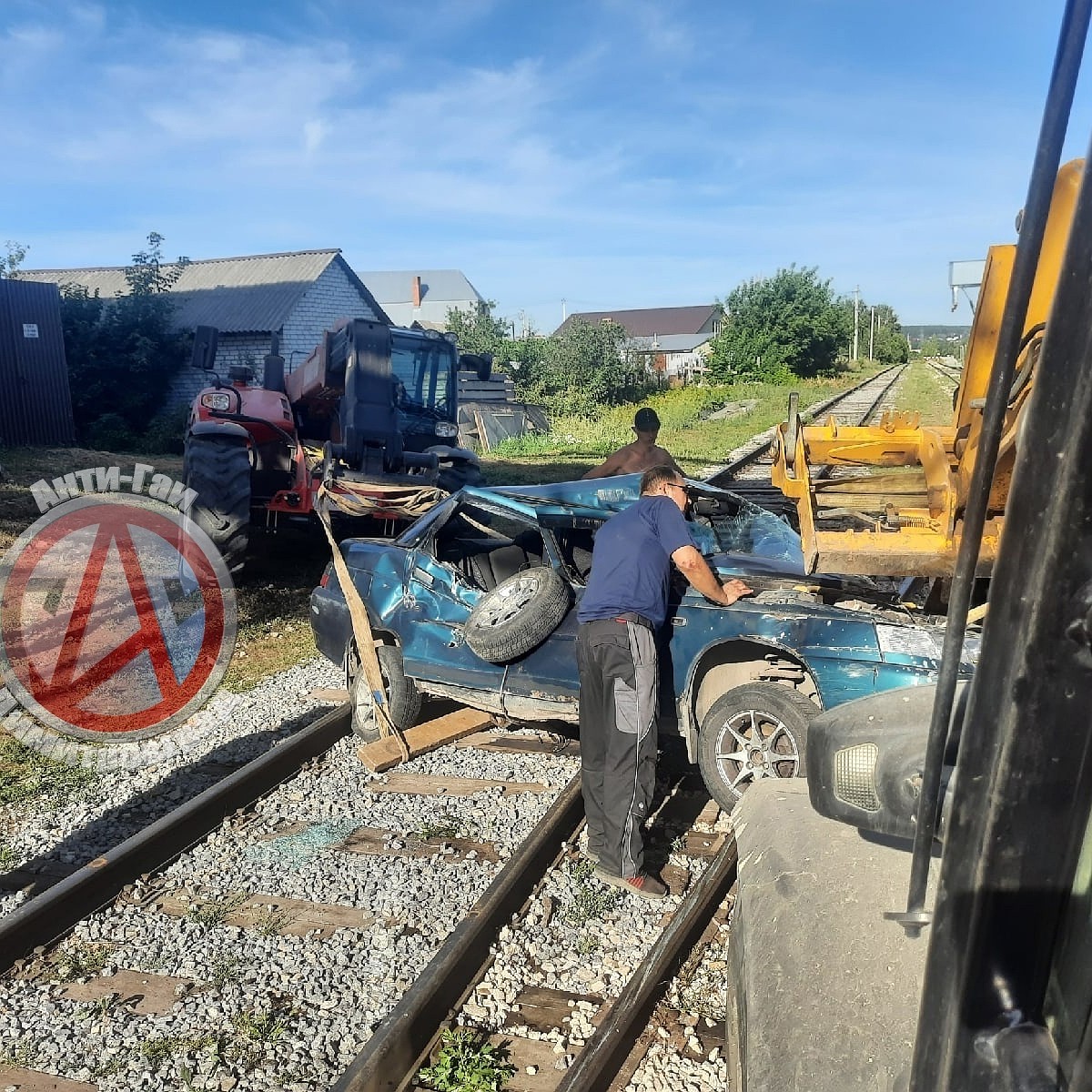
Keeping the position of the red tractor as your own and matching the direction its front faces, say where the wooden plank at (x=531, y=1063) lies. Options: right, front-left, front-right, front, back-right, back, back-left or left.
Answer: front-right

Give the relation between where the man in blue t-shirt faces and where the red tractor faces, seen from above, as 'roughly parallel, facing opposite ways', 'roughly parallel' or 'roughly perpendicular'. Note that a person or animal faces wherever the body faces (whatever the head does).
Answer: roughly perpendicular

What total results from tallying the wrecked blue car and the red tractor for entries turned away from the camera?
0

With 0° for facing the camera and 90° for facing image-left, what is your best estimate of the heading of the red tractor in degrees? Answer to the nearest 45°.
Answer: approximately 315°

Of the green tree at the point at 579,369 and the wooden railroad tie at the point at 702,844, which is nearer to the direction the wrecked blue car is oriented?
the wooden railroad tie

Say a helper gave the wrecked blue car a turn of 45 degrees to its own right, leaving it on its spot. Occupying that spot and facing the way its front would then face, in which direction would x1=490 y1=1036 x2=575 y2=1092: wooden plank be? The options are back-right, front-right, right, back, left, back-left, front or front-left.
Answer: front

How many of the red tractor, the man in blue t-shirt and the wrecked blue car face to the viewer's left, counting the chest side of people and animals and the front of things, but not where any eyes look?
0

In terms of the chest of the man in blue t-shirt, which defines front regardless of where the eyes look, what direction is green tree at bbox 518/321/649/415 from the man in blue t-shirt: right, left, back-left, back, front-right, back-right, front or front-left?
front-left

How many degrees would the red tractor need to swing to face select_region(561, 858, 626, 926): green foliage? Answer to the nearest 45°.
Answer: approximately 45° to its right

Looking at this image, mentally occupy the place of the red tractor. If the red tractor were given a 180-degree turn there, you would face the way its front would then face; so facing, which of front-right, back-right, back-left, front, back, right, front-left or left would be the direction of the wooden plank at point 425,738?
back-left

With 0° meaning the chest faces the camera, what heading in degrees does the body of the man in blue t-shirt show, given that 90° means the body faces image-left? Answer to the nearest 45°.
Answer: approximately 225°

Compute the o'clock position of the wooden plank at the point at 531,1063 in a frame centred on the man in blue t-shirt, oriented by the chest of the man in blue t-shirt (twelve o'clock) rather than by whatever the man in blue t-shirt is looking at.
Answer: The wooden plank is roughly at 5 o'clock from the man in blue t-shirt.

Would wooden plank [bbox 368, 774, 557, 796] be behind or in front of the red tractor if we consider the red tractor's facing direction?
in front

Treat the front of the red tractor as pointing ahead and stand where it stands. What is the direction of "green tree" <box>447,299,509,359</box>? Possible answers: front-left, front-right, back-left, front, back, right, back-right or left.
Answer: back-left
